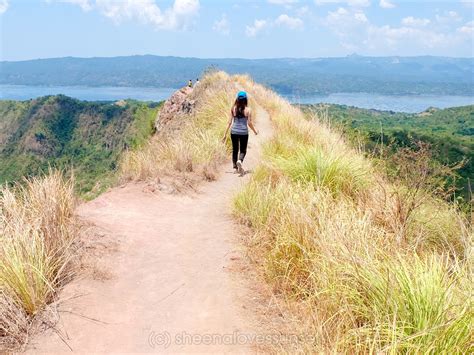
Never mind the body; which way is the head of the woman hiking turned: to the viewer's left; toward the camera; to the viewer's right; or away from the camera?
away from the camera

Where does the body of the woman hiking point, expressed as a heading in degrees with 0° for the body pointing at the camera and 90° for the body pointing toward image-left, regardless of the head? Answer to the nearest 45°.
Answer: approximately 180°
